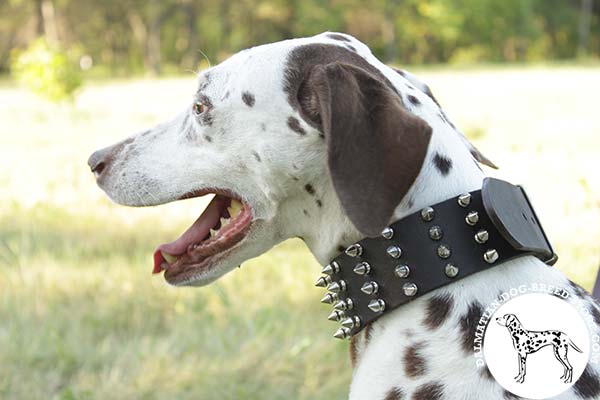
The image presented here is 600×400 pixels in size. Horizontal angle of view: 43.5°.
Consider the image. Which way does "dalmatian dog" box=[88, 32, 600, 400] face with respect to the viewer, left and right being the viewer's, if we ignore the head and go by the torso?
facing to the left of the viewer
